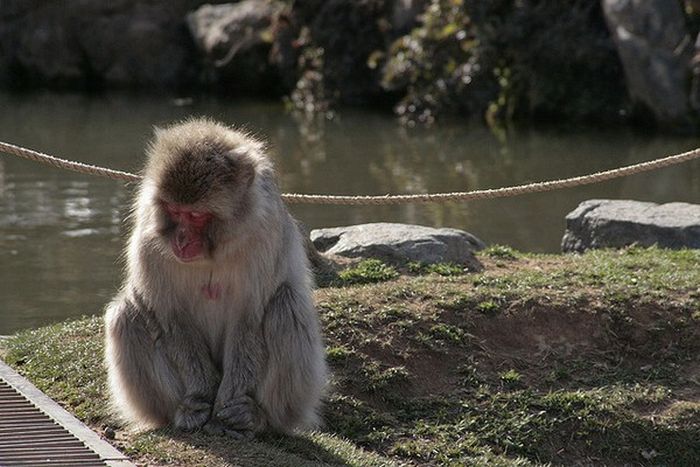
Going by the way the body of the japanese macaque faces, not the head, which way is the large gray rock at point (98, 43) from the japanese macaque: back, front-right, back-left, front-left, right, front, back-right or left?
back

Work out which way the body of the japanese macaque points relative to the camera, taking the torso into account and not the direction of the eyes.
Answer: toward the camera

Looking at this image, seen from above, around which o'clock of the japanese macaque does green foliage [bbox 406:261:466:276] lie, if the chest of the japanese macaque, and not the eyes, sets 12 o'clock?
The green foliage is roughly at 7 o'clock from the japanese macaque.

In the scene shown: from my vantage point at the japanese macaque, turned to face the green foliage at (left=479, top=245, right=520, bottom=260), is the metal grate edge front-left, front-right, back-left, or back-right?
back-left

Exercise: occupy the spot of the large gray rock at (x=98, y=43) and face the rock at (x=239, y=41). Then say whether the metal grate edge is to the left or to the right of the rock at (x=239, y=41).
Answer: right

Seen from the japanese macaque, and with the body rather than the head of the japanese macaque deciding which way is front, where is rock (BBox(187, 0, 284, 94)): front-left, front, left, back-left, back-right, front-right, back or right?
back

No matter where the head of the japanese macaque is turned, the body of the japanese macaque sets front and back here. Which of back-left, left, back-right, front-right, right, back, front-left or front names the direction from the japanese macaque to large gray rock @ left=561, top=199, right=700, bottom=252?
back-left

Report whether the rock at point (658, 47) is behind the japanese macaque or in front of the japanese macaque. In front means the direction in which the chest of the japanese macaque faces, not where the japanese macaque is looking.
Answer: behind

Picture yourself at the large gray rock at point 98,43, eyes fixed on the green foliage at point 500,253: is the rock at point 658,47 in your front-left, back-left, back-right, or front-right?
front-left

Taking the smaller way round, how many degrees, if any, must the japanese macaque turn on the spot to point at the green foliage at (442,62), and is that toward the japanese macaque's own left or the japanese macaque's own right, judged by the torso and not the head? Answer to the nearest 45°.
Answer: approximately 180°
